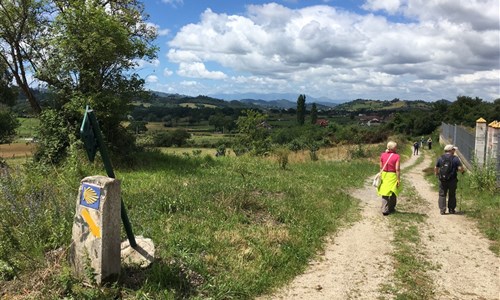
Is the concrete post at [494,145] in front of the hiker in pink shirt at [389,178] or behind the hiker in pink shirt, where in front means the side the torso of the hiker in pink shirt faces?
in front

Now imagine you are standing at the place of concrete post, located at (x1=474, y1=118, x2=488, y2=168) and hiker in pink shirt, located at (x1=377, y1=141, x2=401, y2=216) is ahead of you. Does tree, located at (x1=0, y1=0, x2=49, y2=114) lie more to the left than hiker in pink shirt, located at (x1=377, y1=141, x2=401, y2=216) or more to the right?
right

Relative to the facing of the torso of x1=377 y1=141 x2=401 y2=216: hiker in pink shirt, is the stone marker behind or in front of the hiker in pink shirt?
behind

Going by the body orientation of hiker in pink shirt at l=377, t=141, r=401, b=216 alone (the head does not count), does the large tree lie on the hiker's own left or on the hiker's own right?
on the hiker's own left

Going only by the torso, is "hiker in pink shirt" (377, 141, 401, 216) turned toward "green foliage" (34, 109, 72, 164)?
no

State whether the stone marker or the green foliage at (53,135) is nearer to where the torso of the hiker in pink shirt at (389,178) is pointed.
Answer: the green foliage

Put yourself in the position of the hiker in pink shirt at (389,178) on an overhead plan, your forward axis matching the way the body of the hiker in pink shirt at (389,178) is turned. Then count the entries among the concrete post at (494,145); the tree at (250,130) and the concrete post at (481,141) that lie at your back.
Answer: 0

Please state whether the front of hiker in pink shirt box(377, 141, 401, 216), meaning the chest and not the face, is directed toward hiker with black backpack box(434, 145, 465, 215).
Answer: no

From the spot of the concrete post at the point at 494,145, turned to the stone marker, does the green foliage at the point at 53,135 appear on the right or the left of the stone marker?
right

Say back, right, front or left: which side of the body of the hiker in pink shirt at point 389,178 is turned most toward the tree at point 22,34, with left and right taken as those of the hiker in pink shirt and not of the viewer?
left

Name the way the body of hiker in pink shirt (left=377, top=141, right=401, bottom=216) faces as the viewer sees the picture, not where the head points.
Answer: away from the camera

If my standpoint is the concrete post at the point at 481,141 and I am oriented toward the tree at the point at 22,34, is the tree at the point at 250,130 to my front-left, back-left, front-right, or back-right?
front-right

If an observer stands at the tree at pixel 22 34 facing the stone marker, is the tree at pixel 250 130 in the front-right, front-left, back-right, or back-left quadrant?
back-left
